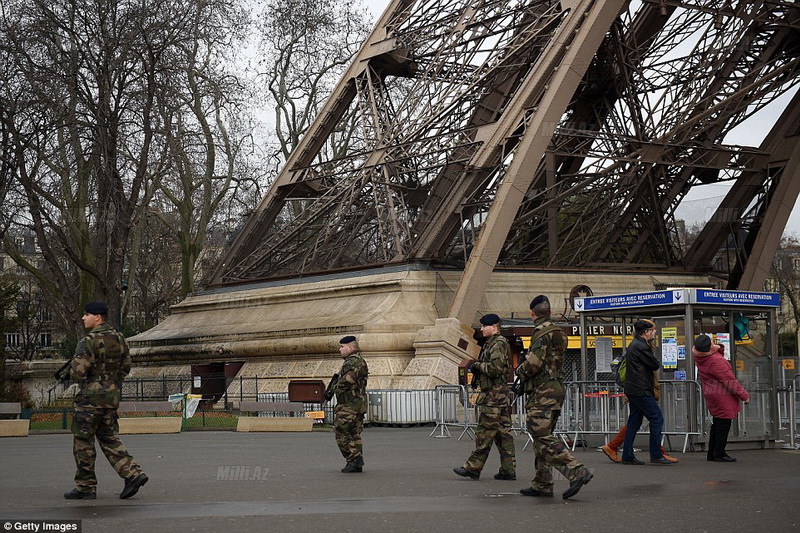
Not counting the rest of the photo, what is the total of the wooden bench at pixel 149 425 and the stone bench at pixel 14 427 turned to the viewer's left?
0

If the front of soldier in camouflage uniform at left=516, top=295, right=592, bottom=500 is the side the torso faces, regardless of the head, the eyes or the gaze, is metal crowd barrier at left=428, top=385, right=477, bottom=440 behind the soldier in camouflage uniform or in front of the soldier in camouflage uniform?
in front

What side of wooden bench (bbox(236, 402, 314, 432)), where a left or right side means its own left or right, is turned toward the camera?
front

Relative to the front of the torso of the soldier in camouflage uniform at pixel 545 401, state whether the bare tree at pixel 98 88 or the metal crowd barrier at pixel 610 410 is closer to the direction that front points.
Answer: the bare tree

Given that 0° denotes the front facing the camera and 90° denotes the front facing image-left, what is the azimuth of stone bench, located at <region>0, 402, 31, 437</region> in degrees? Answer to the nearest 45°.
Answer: approximately 0°

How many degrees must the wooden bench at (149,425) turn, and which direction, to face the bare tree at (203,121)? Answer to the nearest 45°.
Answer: approximately 180°

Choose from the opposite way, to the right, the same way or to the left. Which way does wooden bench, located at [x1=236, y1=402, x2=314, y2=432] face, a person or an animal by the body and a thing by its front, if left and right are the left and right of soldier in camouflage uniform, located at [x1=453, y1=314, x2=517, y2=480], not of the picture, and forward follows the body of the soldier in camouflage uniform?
to the left

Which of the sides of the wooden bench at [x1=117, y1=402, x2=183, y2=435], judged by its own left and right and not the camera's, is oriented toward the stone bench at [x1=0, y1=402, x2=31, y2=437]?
right

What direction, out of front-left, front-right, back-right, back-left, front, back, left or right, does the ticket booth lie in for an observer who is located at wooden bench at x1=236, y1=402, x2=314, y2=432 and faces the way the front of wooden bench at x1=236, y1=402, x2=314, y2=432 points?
front-left

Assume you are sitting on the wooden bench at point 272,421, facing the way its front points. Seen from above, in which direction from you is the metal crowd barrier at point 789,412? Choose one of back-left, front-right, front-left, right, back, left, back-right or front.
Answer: front-left

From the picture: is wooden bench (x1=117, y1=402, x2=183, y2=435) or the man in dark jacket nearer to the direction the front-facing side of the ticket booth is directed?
the man in dark jacket

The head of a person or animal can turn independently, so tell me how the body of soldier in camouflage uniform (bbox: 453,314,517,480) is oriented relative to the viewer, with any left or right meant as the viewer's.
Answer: facing to the left of the viewer

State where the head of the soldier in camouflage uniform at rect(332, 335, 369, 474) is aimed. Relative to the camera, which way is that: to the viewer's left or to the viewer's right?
to the viewer's left

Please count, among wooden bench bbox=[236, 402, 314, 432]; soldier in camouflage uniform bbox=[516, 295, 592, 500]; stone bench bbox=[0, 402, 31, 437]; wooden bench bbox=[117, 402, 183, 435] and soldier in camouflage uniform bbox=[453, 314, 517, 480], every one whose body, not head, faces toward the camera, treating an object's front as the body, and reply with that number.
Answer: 3

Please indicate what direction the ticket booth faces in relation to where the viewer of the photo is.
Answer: facing the viewer and to the left of the viewer

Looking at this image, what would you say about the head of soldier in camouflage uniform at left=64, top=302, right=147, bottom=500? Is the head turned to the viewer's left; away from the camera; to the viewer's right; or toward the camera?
to the viewer's left

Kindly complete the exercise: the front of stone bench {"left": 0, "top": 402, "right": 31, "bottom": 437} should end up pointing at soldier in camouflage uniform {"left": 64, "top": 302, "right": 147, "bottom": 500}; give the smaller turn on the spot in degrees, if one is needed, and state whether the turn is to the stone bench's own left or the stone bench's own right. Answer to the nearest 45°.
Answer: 0° — it already faces them

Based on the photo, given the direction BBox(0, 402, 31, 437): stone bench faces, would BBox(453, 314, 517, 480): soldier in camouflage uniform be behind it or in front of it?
in front
